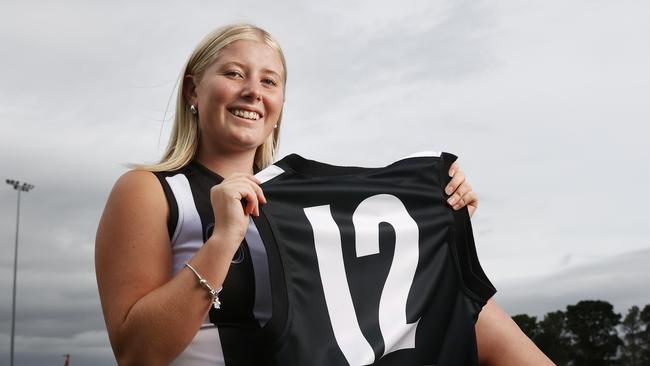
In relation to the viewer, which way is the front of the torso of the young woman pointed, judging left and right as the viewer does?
facing the viewer and to the right of the viewer
